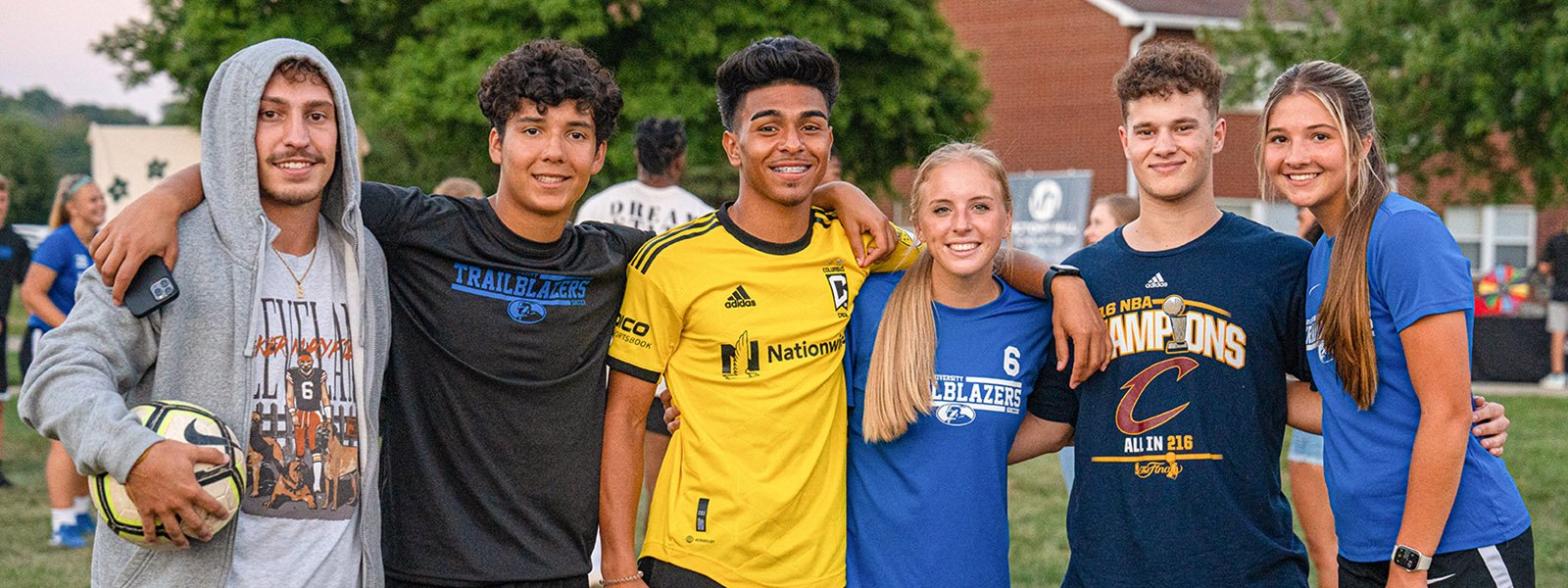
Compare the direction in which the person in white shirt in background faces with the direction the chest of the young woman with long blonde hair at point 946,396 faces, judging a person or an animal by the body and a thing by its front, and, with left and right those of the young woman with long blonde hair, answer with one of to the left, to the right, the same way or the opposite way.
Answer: the opposite way

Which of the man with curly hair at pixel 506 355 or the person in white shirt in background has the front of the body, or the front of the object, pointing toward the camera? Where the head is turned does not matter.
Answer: the man with curly hair

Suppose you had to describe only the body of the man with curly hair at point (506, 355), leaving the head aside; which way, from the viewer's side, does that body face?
toward the camera

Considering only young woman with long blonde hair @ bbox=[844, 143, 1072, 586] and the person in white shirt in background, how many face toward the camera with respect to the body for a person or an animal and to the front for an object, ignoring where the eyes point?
1

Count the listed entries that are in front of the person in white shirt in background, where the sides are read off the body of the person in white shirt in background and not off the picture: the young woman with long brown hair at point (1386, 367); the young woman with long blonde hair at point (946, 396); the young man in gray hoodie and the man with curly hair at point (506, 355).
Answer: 0

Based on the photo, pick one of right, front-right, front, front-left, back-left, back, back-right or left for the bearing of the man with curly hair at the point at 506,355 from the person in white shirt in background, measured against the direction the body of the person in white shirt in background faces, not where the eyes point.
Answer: back

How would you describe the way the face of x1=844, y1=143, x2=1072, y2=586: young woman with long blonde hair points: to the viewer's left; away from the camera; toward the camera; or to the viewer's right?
toward the camera

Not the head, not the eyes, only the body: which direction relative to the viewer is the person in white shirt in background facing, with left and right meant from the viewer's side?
facing away from the viewer

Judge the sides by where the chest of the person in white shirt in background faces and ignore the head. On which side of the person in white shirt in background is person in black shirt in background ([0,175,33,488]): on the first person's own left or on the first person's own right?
on the first person's own left

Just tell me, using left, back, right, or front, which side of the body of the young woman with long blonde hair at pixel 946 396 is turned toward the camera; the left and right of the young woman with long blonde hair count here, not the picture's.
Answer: front

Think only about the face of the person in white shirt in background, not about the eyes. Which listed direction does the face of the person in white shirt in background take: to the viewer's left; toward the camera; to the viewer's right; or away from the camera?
away from the camera

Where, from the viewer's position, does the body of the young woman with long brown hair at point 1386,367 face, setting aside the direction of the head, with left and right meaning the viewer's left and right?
facing the viewer and to the left of the viewer

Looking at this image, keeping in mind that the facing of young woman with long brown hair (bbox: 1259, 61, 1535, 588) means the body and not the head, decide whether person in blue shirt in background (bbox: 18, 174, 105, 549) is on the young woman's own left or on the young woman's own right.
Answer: on the young woman's own right

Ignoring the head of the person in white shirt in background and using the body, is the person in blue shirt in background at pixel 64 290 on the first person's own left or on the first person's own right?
on the first person's own left

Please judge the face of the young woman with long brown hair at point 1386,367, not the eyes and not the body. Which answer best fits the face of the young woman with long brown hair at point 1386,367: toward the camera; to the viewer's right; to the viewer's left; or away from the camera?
toward the camera

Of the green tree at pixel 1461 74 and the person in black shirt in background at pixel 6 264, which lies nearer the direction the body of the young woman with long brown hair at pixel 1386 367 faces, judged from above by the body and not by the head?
the person in black shirt in background

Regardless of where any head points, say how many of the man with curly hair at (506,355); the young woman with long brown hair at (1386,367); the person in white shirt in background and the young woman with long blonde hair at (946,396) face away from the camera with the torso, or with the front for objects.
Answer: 1
